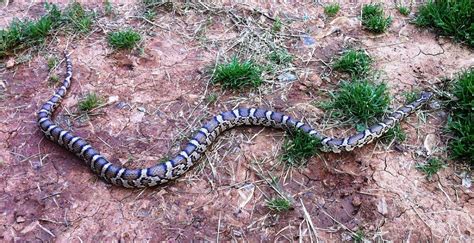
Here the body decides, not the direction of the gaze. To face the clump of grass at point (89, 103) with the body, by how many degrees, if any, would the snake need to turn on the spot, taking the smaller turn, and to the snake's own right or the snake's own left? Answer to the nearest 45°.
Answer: approximately 90° to the snake's own left

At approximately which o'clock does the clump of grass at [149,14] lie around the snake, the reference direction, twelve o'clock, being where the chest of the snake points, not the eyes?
The clump of grass is roughly at 10 o'clock from the snake.

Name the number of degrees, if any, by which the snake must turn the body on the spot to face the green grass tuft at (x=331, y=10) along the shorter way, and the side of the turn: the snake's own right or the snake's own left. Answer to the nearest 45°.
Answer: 0° — it already faces it

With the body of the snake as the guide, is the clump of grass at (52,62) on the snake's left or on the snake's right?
on the snake's left

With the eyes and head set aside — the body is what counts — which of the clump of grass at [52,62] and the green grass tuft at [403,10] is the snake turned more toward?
the green grass tuft

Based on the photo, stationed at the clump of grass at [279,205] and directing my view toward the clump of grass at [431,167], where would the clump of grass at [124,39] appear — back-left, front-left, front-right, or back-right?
back-left

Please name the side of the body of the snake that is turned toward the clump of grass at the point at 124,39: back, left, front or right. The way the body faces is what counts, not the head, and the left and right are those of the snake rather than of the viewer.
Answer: left

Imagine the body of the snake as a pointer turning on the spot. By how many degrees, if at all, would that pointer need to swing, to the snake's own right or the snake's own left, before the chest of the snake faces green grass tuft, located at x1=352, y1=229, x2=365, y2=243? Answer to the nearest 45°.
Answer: approximately 90° to the snake's own right

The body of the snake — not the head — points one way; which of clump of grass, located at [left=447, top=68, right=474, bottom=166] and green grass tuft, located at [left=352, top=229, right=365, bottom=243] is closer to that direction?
the clump of grass

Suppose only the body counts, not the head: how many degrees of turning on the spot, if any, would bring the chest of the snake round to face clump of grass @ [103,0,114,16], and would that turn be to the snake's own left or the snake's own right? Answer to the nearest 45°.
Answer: approximately 90° to the snake's own left

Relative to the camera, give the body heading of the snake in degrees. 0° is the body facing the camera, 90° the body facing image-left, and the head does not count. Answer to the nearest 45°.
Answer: approximately 225°

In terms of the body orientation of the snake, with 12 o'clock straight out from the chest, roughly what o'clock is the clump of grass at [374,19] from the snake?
The clump of grass is roughly at 12 o'clock from the snake.

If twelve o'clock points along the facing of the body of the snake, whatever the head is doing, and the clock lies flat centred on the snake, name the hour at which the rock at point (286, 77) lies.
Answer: The rock is roughly at 12 o'clock from the snake.
